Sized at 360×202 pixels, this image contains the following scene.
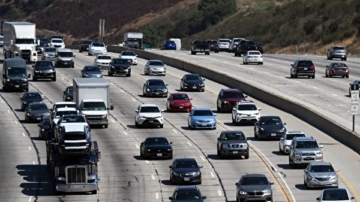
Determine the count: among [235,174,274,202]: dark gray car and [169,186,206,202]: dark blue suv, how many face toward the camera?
2

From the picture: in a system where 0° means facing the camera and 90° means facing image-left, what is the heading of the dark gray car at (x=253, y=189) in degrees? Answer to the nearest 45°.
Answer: approximately 0°

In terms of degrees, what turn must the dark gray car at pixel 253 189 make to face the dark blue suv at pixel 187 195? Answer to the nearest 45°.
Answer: approximately 45° to its right

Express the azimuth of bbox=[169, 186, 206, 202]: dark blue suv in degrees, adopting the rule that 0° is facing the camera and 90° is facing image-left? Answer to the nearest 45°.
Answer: approximately 0°

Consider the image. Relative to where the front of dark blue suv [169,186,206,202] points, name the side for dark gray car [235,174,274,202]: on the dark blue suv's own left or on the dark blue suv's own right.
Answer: on the dark blue suv's own left
